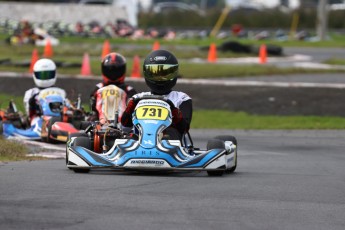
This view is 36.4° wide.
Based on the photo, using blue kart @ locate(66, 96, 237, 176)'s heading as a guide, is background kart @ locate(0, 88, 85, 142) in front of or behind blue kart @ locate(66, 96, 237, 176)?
behind

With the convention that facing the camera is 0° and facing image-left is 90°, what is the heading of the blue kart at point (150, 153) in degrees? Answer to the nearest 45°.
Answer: approximately 0°

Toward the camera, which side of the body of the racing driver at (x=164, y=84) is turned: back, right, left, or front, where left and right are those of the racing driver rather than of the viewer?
front

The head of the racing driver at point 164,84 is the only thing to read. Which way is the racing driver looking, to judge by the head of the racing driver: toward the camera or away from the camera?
toward the camera
